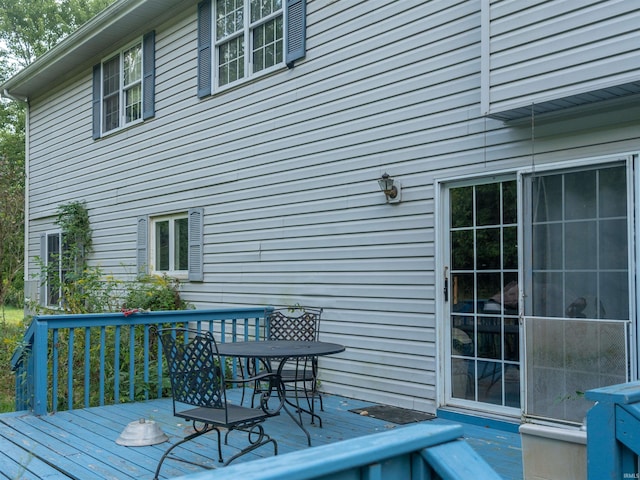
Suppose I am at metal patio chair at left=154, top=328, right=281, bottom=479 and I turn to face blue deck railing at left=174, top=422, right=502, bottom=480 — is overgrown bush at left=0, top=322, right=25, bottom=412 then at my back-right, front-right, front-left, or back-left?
back-right

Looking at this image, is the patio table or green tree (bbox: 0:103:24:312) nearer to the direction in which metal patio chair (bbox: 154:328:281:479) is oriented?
the patio table

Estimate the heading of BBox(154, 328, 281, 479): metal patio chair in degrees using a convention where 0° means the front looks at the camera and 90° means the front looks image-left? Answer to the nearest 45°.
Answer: approximately 225°

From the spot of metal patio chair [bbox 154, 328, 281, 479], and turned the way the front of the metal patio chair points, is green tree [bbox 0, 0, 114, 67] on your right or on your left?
on your left

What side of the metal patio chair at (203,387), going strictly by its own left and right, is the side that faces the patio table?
front

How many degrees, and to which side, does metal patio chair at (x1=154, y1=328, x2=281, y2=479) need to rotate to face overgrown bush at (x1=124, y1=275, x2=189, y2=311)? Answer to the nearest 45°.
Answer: approximately 45° to its left

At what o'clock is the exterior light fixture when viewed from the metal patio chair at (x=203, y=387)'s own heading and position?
The exterior light fixture is roughly at 12 o'clock from the metal patio chair.

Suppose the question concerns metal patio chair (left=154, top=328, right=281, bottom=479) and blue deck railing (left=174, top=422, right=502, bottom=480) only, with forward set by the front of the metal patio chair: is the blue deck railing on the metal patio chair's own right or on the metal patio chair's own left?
on the metal patio chair's own right

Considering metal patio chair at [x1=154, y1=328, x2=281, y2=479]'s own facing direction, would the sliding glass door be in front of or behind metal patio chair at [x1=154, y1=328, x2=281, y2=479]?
in front

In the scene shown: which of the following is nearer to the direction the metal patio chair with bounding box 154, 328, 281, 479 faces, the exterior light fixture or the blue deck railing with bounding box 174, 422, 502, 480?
the exterior light fixture

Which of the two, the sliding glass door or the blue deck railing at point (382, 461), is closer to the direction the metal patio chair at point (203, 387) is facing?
the sliding glass door
